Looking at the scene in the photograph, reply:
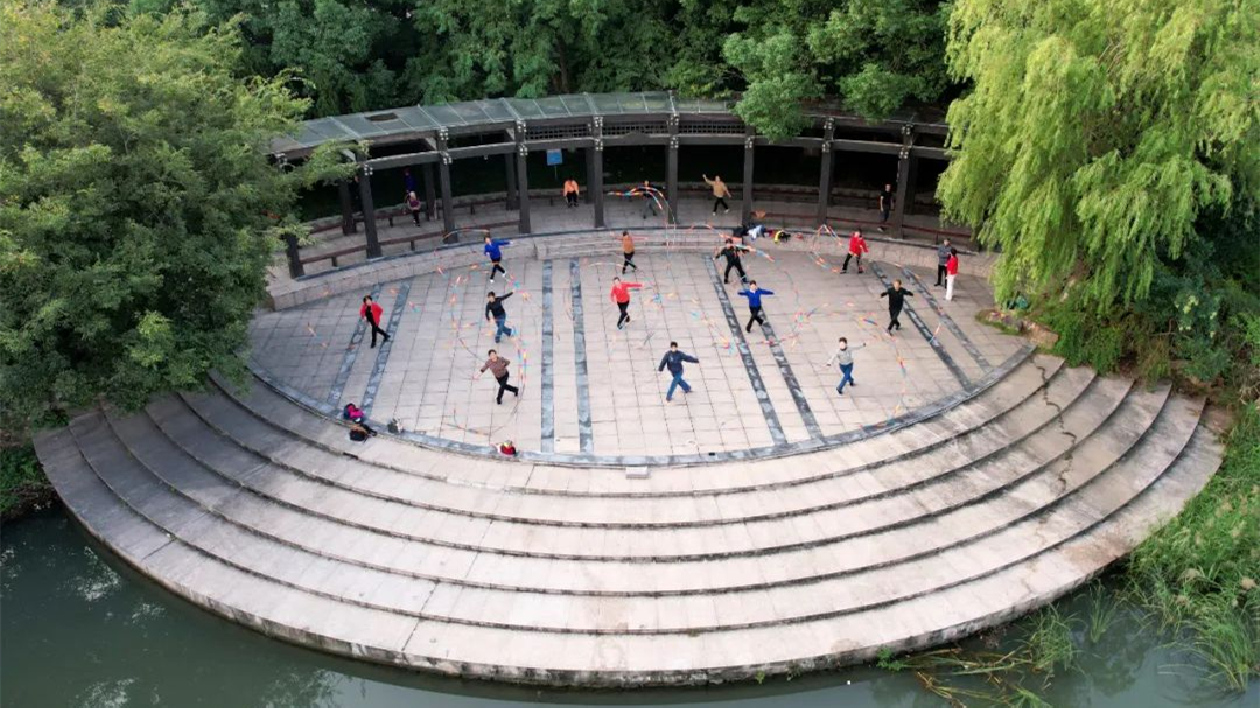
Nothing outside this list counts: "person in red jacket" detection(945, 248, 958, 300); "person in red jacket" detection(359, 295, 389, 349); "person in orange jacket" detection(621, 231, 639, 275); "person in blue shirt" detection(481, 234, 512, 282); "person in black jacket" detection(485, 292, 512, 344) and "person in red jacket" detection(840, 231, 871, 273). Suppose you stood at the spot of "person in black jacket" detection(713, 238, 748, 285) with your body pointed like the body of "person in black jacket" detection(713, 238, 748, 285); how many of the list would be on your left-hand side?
2

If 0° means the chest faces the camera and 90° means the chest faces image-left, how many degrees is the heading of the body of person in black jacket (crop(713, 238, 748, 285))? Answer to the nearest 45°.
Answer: approximately 0°

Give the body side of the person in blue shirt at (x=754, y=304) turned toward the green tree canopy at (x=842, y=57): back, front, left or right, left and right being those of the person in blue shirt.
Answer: back

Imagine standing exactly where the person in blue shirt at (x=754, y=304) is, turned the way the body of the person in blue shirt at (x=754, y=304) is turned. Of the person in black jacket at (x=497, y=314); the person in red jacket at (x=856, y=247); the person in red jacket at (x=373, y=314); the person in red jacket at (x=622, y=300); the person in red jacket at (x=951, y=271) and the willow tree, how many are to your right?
3

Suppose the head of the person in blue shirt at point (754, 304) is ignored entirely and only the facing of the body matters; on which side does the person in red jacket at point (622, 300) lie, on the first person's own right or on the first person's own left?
on the first person's own right

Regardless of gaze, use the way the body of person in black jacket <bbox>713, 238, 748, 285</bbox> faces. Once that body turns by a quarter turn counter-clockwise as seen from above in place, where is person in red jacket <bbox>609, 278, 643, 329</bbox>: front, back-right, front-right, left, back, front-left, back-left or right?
back-right

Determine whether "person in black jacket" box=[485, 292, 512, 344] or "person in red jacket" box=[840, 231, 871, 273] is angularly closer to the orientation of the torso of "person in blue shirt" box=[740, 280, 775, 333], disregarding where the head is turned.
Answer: the person in black jacket

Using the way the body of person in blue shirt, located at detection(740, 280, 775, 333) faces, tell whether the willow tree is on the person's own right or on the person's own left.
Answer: on the person's own left

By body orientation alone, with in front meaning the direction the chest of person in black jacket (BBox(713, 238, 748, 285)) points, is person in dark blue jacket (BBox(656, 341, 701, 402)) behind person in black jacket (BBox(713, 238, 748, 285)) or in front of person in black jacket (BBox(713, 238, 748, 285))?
in front

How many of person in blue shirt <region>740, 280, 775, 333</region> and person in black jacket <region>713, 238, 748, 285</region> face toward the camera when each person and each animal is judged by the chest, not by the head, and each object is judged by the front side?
2

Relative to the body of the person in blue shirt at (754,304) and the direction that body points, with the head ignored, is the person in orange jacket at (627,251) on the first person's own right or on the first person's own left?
on the first person's own right

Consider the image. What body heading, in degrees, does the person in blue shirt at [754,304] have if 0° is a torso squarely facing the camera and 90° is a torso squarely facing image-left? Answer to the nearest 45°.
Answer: approximately 0°
